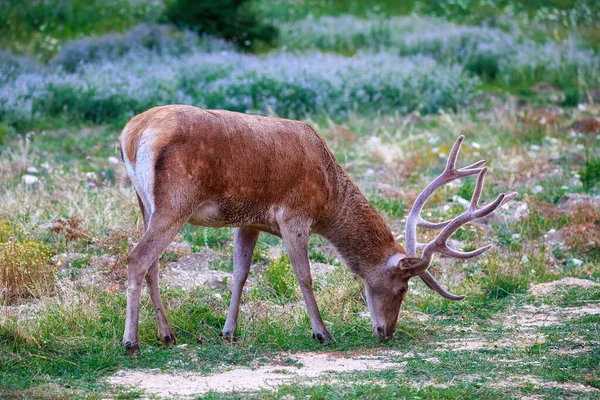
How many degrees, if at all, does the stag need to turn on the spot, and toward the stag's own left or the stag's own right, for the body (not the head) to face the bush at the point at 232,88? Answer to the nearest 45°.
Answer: approximately 90° to the stag's own left

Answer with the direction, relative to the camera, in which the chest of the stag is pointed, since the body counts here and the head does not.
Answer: to the viewer's right

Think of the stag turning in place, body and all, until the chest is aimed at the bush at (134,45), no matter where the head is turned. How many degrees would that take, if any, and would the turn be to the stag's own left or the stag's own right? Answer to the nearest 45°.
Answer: approximately 90° to the stag's own left

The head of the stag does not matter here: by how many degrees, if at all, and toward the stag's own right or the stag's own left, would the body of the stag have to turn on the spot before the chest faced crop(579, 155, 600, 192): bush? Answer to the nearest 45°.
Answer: approximately 45° to the stag's own left

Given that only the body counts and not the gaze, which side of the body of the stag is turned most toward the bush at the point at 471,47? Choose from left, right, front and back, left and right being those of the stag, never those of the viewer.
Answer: left

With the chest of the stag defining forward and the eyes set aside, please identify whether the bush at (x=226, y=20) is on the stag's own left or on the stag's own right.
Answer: on the stag's own left

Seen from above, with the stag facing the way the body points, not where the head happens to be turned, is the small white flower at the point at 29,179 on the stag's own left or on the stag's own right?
on the stag's own left
